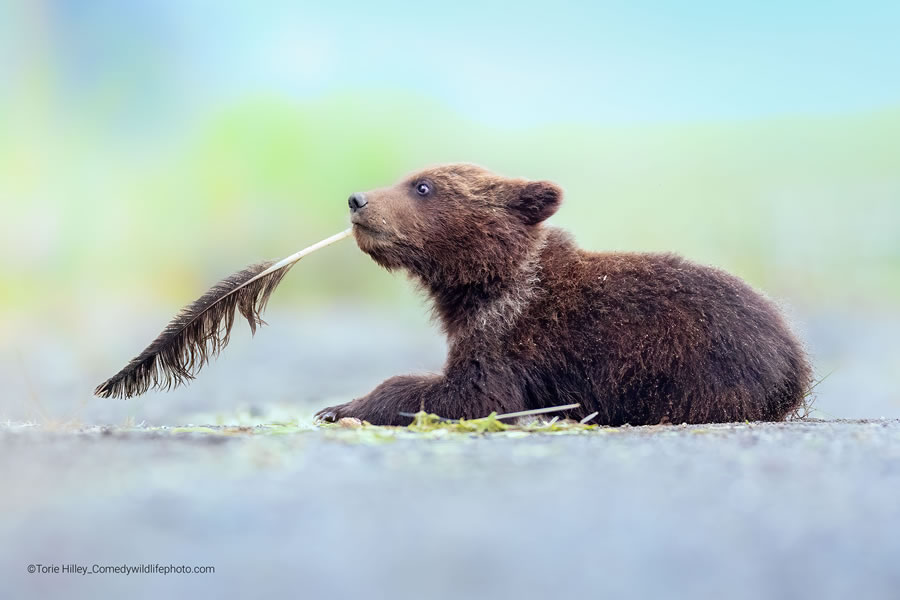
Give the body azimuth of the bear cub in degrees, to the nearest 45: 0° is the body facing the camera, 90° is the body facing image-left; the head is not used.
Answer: approximately 90°
